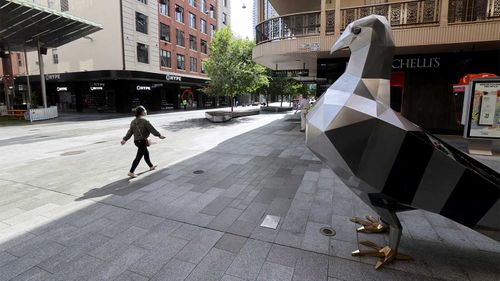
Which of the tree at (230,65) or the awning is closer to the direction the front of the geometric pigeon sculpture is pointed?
the awning

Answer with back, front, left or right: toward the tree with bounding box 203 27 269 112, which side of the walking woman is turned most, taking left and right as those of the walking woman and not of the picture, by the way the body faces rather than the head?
front

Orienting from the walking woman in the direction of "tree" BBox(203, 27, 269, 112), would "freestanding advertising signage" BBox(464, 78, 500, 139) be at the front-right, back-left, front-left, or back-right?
front-right

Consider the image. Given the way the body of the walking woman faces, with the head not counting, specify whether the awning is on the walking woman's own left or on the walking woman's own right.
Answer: on the walking woman's own left

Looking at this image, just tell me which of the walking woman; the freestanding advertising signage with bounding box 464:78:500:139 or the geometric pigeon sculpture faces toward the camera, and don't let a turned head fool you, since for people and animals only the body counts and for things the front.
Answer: the freestanding advertising signage

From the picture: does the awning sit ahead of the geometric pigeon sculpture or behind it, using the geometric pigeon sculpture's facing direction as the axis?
ahead

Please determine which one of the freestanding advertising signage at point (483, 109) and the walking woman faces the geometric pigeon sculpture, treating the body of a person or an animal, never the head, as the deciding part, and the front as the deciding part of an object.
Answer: the freestanding advertising signage

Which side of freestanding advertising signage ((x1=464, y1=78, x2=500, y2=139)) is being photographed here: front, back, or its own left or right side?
front

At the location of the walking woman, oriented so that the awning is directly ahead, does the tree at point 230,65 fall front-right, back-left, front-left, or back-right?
front-right

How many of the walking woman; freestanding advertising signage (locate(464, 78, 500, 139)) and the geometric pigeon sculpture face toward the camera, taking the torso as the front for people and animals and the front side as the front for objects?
1

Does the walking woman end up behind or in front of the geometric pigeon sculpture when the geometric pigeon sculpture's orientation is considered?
in front

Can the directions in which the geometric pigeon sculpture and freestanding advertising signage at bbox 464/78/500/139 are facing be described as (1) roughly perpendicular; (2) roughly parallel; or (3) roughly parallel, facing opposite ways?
roughly perpendicular

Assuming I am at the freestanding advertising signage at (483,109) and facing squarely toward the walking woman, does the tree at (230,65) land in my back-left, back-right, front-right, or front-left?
front-right

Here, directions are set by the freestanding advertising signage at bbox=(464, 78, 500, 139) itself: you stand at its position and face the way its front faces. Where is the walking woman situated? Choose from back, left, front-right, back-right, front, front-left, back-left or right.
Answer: front-right

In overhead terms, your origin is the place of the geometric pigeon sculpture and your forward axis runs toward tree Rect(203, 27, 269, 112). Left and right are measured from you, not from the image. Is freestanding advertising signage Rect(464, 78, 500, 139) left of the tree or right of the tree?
right

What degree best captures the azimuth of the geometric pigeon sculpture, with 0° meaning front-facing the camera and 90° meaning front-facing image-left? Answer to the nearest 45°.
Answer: approximately 90°
